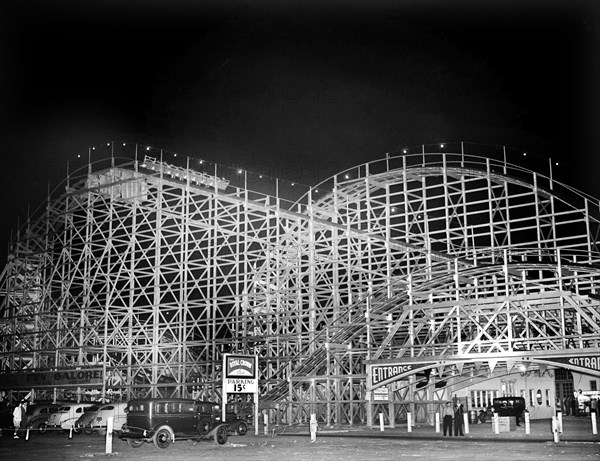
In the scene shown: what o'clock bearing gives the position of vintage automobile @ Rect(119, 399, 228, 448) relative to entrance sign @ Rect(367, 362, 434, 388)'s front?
The vintage automobile is roughly at 2 o'clock from the entrance sign.

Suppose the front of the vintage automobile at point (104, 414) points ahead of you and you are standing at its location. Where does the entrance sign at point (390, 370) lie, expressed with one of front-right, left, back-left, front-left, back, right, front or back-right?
right

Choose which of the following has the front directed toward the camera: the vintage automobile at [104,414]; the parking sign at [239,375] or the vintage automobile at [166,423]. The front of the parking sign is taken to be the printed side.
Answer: the parking sign

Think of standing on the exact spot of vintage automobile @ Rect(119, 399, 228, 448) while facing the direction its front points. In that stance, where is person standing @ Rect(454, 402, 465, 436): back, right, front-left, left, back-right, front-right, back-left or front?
front-right

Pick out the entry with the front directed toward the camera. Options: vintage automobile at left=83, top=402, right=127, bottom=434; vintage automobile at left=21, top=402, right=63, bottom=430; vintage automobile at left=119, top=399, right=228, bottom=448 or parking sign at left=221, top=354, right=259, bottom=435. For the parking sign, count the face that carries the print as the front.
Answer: the parking sign

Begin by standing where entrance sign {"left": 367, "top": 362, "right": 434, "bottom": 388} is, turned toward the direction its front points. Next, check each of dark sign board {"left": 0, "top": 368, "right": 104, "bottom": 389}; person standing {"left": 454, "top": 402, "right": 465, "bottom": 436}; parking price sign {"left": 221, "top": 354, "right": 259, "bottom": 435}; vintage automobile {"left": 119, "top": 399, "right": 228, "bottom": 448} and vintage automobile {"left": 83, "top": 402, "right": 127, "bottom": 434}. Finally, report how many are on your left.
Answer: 1

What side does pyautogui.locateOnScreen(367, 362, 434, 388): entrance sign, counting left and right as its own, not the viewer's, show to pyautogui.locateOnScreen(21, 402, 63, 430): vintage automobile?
right

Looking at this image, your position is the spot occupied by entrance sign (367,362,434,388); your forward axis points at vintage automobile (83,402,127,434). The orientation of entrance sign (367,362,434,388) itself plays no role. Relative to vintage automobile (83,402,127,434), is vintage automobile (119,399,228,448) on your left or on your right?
left

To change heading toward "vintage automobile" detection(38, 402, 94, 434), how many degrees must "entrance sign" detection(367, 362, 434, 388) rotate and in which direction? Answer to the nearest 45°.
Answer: approximately 90° to its right

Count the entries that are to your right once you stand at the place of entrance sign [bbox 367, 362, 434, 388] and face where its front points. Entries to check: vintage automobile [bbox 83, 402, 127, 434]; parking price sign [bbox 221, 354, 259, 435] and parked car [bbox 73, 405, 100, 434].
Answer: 3

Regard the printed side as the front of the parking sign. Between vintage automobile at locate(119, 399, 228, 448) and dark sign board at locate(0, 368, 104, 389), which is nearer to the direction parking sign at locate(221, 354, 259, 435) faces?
the vintage automobile

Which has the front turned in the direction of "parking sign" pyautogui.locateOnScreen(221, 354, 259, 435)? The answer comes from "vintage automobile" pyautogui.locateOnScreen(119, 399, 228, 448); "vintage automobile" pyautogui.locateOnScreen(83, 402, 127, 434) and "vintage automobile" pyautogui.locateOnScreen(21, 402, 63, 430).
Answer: "vintage automobile" pyautogui.locateOnScreen(119, 399, 228, 448)

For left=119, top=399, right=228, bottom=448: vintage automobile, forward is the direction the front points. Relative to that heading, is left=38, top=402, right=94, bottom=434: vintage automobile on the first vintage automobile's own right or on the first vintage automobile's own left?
on the first vintage automobile's own left
